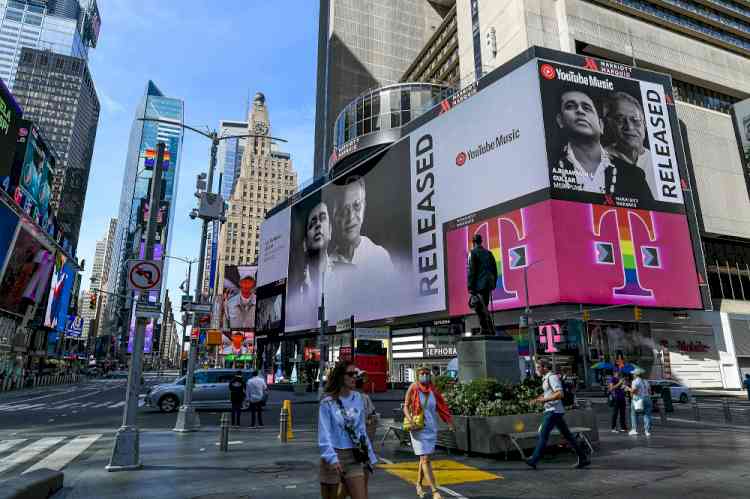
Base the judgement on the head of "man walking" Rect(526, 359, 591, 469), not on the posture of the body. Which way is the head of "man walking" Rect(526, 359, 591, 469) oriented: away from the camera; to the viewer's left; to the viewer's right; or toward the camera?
to the viewer's left

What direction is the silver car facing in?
to the viewer's left

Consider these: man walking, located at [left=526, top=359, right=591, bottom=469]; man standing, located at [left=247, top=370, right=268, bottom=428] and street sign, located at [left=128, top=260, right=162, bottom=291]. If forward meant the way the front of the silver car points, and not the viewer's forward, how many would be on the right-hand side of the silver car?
0

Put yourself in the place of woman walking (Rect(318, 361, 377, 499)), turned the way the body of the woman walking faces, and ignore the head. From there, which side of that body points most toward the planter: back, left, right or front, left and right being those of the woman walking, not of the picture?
left

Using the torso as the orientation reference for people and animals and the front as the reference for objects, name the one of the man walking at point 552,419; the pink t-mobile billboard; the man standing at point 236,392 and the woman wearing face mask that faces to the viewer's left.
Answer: the man walking at point 552,419

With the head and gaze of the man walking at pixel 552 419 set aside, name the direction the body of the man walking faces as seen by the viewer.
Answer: to the viewer's left

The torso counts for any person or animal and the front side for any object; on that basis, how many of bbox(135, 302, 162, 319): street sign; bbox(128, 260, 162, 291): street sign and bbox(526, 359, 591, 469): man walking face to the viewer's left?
1

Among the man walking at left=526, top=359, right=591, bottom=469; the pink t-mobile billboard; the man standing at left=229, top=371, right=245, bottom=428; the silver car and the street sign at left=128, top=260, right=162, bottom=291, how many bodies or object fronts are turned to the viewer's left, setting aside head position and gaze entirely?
2

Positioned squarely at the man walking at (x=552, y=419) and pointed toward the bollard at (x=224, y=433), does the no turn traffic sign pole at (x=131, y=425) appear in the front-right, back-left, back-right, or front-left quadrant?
front-left

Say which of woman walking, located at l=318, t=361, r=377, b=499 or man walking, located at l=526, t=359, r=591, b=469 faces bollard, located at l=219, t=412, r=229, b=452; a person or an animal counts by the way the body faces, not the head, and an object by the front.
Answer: the man walking
